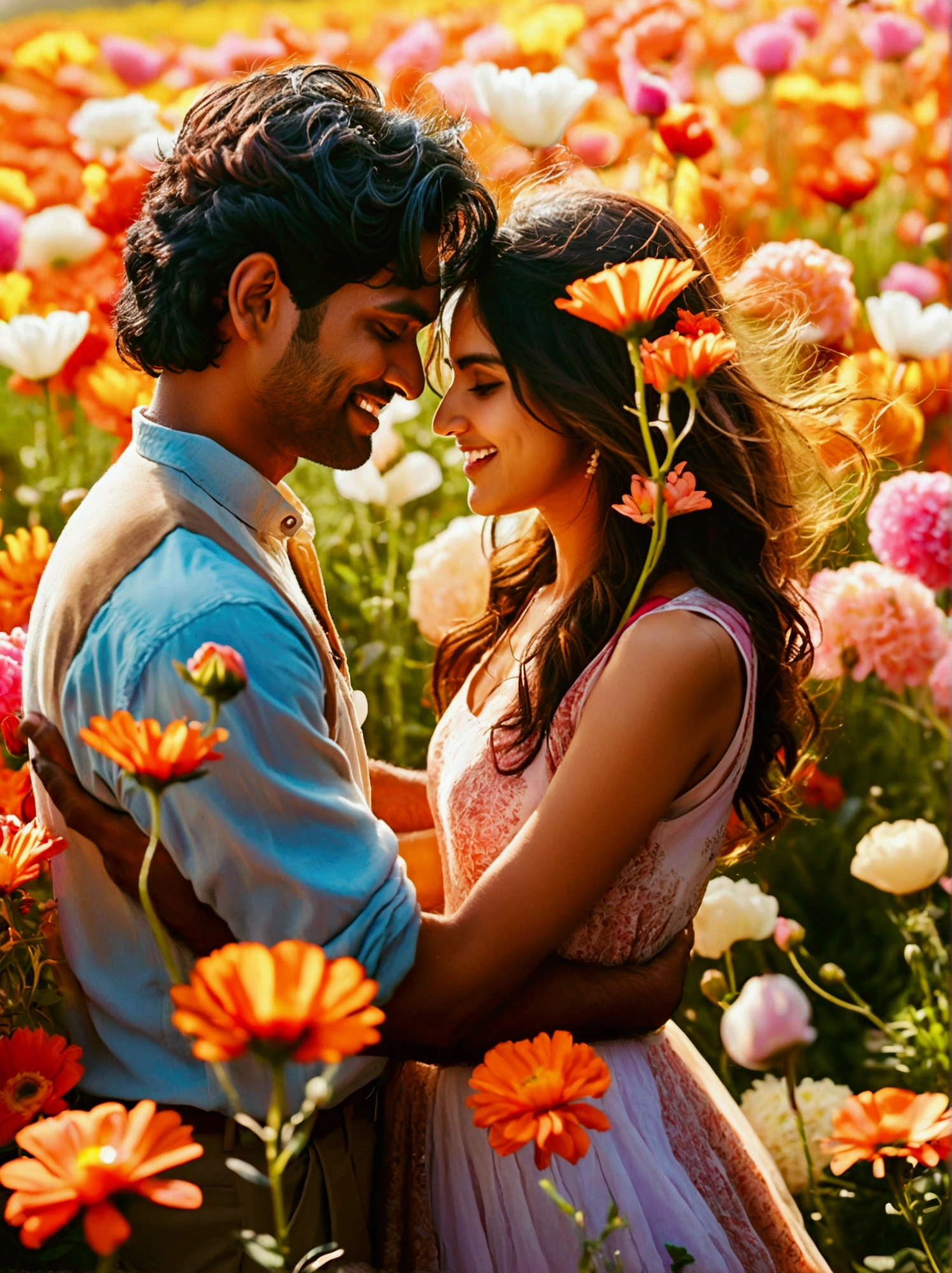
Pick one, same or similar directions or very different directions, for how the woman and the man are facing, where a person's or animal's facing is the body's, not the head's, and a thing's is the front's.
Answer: very different directions

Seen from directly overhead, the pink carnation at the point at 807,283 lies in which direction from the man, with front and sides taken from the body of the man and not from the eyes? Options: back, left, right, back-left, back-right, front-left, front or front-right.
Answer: front-left

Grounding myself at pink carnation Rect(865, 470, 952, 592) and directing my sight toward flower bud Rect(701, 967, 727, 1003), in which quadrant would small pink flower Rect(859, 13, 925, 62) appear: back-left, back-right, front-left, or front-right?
back-right

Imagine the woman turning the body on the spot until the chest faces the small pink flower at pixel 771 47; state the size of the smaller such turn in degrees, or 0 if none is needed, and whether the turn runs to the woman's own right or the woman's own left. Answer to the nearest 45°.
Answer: approximately 90° to the woman's own right

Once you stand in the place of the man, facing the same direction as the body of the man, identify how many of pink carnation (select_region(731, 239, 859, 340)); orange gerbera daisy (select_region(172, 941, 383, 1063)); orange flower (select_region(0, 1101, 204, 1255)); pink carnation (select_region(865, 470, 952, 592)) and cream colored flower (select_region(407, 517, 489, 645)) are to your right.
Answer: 2

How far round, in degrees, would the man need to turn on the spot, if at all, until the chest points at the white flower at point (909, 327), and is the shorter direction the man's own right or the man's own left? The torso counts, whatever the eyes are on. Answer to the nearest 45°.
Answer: approximately 45° to the man's own left

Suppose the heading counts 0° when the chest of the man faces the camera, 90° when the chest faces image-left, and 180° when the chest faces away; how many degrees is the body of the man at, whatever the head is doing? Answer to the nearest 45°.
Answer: approximately 270°

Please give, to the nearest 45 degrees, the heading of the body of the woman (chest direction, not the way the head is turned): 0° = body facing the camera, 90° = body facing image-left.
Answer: approximately 90°

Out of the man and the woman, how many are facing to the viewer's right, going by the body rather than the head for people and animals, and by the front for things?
1

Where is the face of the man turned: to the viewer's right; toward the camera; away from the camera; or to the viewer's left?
to the viewer's right

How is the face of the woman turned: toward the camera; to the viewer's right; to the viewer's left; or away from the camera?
to the viewer's left
